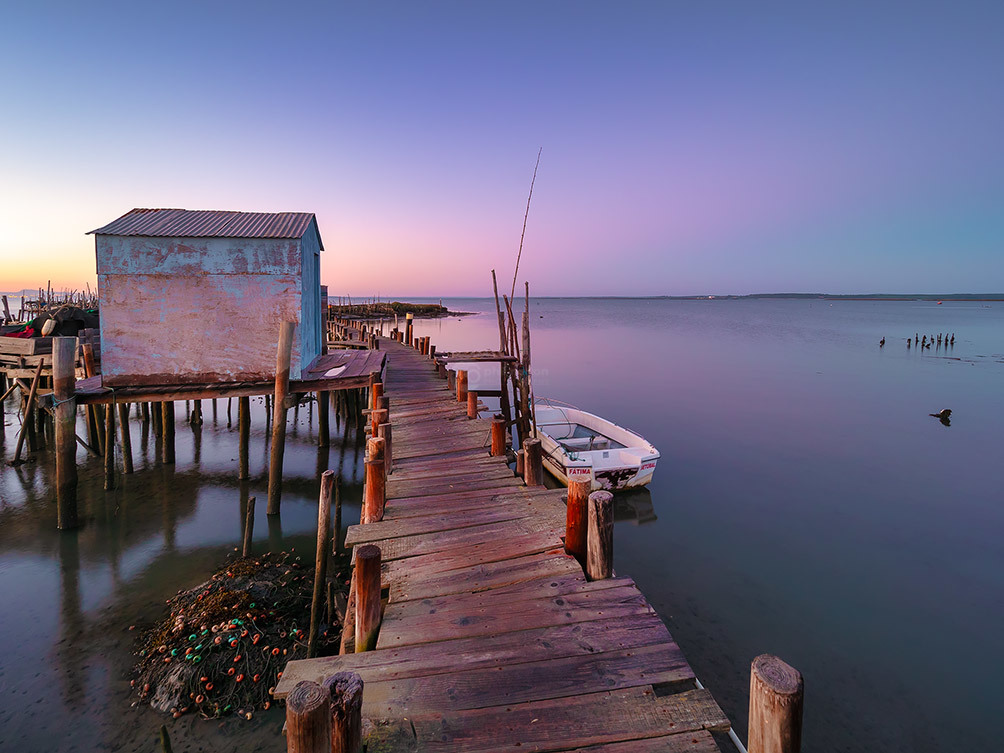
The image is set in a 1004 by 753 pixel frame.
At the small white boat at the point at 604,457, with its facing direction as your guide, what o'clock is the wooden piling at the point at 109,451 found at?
The wooden piling is roughly at 10 o'clock from the small white boat.

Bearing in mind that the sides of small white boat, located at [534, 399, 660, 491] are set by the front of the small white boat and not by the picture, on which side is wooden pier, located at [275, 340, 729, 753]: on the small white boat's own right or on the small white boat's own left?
on the small white boat's own left

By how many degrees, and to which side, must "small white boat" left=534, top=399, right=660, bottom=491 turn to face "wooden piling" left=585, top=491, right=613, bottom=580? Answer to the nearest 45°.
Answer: approximately 135° to its left

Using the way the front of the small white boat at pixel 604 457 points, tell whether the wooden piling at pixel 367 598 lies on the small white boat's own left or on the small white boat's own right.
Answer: on the small white boat's own left

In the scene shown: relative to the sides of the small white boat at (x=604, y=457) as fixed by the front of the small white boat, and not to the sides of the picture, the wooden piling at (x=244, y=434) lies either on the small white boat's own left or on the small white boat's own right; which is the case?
on the small white boat's own left
